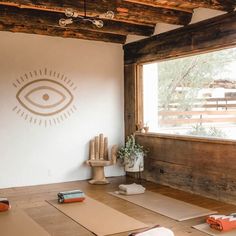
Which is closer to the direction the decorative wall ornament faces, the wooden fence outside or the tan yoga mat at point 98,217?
the tan yoga mat

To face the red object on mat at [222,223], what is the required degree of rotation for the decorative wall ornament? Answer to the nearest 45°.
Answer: approximately 45° to its left

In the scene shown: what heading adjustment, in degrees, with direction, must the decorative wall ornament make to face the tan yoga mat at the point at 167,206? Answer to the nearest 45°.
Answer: approximately 45° to its left

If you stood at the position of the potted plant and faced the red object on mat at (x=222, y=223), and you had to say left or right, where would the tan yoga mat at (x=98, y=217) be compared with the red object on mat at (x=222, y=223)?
right

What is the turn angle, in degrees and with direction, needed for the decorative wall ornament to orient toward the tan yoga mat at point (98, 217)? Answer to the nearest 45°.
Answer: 0° — it already faces it

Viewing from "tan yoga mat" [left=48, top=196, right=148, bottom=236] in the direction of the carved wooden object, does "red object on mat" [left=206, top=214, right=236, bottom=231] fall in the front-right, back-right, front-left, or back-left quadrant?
back-right

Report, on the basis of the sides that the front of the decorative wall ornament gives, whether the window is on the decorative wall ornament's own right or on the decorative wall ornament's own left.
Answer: on the decorative wall ornament's own left

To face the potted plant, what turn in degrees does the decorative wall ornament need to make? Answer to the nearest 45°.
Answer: approximately 90° to its left

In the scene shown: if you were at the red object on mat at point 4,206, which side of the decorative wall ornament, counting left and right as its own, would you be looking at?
front

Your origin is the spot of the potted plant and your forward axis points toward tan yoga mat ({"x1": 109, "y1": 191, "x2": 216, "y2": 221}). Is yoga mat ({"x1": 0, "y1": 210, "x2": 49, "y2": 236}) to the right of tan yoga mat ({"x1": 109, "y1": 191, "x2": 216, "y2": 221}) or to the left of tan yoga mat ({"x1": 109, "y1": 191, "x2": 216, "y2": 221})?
right

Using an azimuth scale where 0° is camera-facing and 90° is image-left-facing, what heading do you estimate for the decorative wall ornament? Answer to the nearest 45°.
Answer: approximately 0°

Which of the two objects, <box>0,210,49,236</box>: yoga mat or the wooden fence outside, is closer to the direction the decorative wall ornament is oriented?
the yoga mat

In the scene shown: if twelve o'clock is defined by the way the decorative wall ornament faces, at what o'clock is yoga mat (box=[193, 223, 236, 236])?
The yoga mat is roughly at 11 o'clock from the decorative wall ornament.
